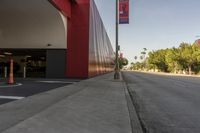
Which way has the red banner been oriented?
toward the camera

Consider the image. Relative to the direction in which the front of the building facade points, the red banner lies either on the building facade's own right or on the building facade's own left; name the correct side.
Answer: on the building facade's own left
